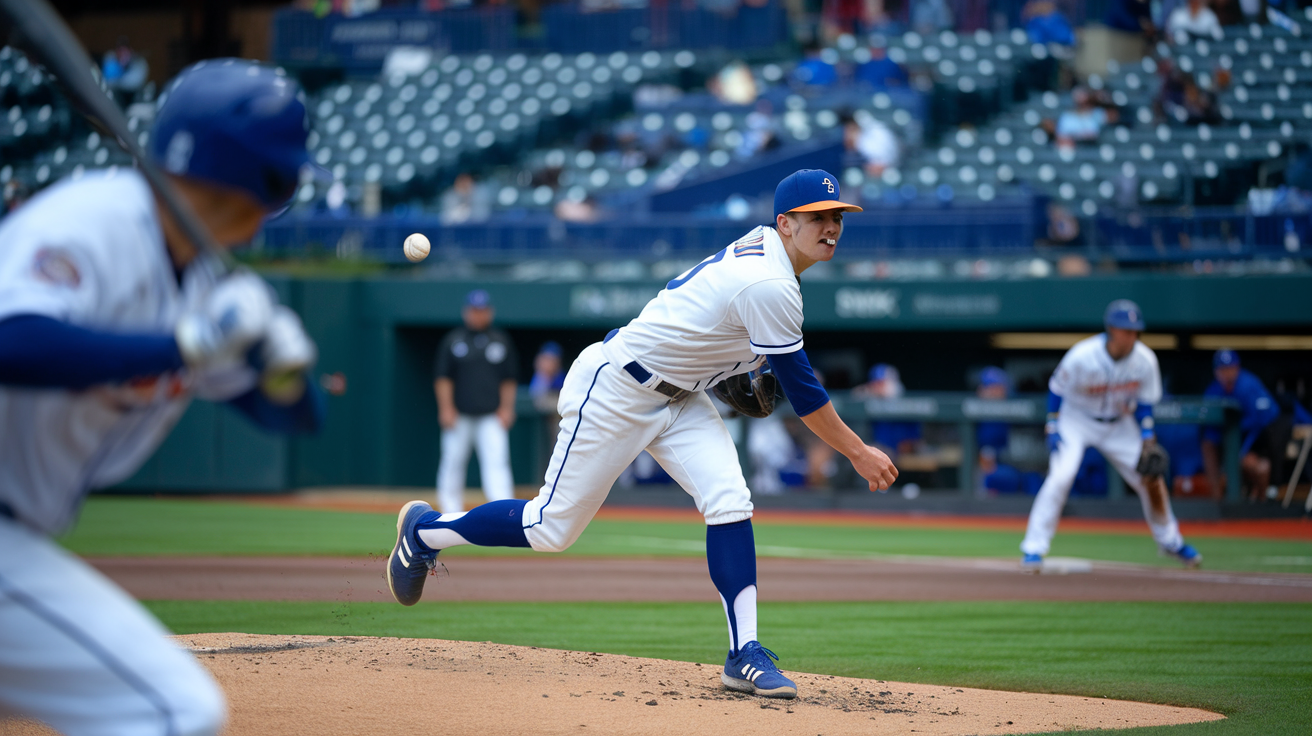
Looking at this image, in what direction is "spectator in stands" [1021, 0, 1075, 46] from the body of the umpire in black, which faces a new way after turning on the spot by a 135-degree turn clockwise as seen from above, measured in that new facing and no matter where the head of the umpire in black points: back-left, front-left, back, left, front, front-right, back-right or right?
right

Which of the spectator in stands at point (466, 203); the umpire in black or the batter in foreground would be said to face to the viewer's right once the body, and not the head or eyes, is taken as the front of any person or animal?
the batter in foreground

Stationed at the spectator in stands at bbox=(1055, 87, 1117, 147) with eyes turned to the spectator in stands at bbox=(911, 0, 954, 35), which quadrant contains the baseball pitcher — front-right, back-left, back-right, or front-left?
back-left

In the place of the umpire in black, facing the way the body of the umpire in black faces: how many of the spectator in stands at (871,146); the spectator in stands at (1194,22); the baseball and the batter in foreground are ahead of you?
2

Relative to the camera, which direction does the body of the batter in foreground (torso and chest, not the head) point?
to the viewer's right

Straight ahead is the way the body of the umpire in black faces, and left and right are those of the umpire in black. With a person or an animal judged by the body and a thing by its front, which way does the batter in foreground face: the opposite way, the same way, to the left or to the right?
to the left

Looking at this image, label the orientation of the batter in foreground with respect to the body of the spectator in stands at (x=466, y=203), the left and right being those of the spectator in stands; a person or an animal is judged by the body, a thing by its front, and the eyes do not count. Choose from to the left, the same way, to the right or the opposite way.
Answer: to the left

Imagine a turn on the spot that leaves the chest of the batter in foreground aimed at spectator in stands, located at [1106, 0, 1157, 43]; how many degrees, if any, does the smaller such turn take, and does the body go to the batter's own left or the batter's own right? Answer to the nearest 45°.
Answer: approximately 45° to the batter's own left

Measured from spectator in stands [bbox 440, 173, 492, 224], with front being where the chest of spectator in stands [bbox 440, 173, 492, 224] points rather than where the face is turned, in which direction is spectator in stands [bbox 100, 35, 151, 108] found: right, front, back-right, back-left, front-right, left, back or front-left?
back-right

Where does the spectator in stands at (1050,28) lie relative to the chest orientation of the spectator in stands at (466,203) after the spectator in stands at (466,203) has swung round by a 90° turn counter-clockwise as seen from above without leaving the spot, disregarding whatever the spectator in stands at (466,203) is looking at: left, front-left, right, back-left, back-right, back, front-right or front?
front

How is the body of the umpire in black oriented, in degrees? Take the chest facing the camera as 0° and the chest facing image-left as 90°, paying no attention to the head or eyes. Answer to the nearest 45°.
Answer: approximately 0°

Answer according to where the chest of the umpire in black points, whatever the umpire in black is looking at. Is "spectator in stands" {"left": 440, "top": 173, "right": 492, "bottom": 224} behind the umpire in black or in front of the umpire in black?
behind
